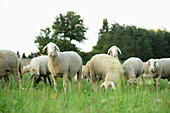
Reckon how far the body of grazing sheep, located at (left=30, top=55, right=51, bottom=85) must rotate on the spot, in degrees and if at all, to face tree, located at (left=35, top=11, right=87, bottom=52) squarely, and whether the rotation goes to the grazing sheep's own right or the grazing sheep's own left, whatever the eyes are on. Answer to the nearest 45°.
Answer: approximately 135° to the grazing sheep's own right

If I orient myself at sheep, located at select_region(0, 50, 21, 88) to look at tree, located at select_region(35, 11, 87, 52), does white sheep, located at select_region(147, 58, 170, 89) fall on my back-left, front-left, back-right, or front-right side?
front-right

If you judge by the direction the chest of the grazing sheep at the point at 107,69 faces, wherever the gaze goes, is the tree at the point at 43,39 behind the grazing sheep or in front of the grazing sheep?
behind

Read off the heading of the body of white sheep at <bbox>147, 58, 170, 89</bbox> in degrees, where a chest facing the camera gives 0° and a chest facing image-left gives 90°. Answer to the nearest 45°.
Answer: approximately 45°

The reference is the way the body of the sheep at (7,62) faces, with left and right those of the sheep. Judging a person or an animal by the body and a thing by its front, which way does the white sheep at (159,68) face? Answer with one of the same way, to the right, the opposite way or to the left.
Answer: the same way

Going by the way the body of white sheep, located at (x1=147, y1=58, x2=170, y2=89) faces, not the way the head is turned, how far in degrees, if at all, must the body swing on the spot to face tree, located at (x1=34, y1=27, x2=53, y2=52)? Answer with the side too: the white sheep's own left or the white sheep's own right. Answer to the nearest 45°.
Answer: approximately 90° to the white sheep's own right

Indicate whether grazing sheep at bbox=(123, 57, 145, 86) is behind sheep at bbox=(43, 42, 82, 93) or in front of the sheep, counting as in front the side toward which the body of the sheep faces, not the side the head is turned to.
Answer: behind

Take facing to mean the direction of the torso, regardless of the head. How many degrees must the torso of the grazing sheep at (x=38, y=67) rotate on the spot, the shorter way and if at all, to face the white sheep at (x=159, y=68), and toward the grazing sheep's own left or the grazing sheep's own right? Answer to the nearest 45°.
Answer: approximately 135° to the grazing sheep's own left

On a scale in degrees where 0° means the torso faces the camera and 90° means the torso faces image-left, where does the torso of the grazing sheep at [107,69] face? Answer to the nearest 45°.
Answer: approximately 315°

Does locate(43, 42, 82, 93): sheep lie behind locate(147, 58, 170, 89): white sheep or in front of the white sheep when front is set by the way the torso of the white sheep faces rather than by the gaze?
in front

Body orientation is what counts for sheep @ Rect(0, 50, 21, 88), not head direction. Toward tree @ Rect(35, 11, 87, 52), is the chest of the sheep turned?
no

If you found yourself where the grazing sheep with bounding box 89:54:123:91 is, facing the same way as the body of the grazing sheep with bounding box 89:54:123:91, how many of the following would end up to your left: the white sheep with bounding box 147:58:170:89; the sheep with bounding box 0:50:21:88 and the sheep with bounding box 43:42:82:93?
1
